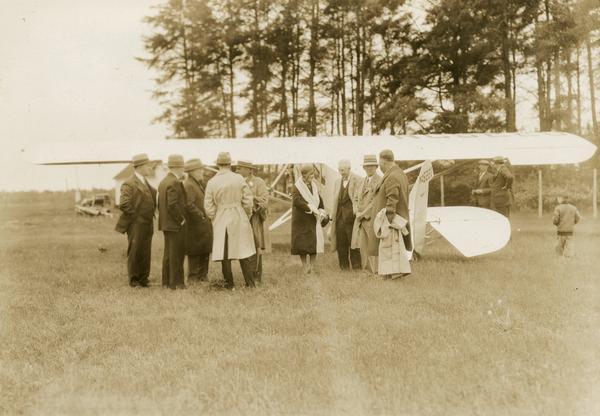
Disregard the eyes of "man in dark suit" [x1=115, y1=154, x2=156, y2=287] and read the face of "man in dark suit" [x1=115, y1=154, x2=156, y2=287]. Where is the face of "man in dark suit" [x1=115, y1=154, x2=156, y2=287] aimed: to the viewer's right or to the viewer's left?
to the viewer's right

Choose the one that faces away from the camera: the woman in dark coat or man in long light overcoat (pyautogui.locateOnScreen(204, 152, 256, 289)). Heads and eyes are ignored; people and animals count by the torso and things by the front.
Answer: the man in long light overcoat

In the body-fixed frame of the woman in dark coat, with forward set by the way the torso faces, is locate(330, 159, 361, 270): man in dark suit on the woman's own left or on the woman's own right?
on the woman's own left

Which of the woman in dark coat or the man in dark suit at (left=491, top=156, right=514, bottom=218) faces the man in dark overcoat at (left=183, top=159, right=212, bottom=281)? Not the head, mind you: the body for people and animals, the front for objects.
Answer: the man in dark suit at (left=491, top=156, right=514, bottom=218)

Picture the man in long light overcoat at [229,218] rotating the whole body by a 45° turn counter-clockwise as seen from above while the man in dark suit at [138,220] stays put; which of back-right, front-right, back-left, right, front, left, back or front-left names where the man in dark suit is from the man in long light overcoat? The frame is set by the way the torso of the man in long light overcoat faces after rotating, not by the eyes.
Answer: front

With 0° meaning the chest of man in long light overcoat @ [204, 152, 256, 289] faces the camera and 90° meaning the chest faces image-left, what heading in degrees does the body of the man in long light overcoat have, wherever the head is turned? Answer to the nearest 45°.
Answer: approximately 180°

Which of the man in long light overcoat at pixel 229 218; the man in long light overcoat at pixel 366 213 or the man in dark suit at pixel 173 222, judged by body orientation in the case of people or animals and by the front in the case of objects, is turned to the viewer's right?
the man in dark suit

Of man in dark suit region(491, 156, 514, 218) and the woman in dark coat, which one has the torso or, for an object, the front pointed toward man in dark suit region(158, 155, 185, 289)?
man in dark suit region(491, 156, 514, 218)

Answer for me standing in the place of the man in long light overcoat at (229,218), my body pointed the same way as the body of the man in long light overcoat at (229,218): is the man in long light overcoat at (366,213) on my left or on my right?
on my right

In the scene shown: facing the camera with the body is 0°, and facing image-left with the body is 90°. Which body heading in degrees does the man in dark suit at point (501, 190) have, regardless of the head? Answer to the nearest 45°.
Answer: approximately 45°

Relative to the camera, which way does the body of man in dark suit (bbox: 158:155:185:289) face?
to the viewer's right
